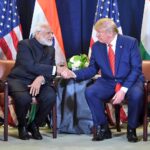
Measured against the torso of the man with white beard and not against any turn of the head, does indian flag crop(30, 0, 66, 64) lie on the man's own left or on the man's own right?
on the man's own left

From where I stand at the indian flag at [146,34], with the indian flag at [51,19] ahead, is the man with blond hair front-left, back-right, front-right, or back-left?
front-left

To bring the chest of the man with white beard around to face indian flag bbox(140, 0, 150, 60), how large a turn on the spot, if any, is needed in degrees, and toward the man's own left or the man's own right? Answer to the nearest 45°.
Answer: approximately 90° to the man's own left

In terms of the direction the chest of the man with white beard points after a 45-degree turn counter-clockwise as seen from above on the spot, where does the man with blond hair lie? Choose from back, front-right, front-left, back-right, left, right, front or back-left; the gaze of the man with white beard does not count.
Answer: front

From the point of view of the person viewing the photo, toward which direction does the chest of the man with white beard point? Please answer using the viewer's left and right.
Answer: facing the viewer and to the right of the viewer

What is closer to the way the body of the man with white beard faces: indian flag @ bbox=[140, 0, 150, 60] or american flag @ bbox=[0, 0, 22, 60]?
the indian flag

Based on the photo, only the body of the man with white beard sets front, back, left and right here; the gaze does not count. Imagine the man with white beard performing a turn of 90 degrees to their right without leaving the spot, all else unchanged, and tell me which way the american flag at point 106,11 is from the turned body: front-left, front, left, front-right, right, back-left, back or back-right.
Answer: back

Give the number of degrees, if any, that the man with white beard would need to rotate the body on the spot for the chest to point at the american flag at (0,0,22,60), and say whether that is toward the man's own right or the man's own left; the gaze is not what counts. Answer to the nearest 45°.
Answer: approximately 135° to the man's own left

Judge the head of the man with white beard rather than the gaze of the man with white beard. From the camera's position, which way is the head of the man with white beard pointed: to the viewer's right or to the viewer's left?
to the viewer's right

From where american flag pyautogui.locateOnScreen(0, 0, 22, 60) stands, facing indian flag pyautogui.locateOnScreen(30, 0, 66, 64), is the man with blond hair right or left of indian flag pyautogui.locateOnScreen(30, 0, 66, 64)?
right
